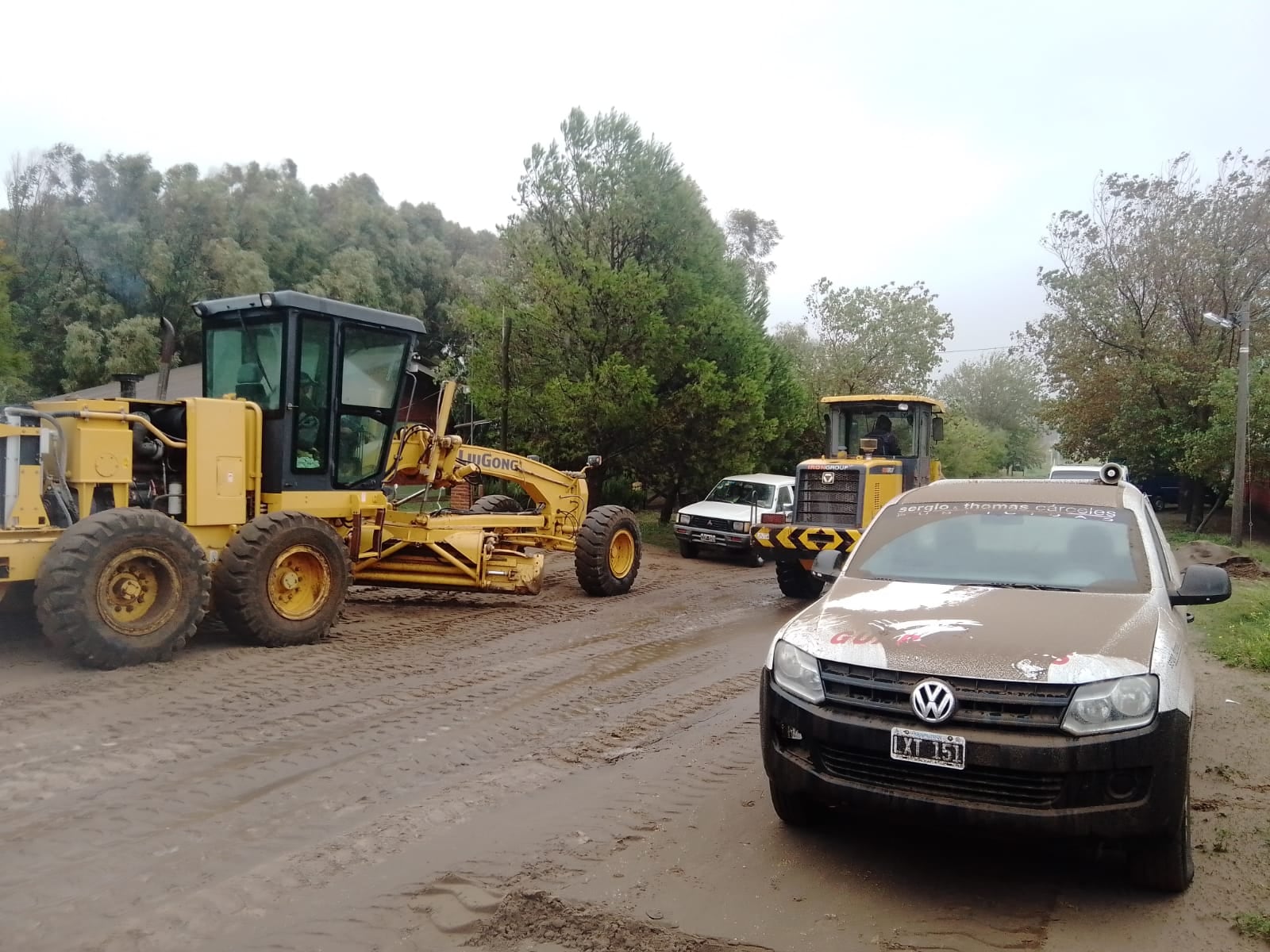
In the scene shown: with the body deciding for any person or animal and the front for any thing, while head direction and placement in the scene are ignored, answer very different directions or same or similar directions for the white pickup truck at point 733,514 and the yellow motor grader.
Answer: very different directions

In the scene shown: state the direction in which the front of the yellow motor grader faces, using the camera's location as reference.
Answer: facing away from the viewer and to the right of the viewer

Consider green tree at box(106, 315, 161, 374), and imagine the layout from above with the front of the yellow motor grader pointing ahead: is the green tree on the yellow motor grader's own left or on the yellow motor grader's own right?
on the yellow motor grader's own left

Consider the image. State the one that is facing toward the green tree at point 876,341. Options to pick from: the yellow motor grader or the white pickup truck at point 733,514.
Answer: the yellow motor grader

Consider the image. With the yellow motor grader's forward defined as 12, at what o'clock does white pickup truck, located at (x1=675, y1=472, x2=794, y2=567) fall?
The white pickup truck is roughly at 12 o'clock from the yellow motor grader.

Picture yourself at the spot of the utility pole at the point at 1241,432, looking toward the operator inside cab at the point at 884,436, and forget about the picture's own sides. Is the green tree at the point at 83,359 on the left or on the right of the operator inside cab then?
right

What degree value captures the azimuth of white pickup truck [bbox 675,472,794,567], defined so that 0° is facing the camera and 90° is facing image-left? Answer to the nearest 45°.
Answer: approximately 45°

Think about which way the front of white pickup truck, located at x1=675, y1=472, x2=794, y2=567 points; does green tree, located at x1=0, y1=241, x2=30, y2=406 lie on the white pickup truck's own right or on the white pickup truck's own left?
on the white pickup truck's own right

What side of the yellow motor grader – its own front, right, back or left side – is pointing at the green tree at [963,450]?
front

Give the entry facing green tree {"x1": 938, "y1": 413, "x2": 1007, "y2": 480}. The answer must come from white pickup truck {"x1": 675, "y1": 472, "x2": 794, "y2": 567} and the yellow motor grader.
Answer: the yellow motor grader

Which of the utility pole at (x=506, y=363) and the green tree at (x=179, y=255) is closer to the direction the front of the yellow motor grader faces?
the utility pole

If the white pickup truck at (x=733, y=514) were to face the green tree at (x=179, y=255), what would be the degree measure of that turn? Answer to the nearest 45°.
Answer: approximately 90° to its right
